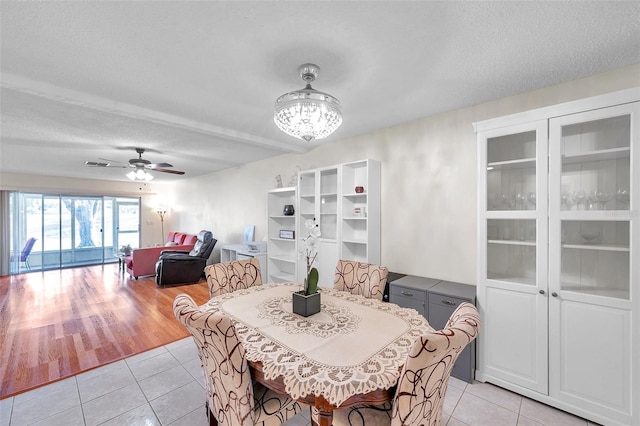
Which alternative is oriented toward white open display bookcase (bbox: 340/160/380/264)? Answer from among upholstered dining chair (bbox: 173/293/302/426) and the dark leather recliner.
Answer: the upholstered dining chair

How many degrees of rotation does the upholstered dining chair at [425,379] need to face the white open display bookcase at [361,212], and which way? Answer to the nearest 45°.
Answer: approximately 45° to its right

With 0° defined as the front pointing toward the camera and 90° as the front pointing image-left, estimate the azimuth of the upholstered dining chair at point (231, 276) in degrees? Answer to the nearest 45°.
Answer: approximately 315°

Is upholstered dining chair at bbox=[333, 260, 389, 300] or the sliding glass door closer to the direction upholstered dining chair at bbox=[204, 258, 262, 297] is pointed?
the upholstered dining chair

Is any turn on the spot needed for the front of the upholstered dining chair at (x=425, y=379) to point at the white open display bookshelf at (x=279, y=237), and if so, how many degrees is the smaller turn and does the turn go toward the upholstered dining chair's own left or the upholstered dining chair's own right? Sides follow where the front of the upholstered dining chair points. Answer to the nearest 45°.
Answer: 0° — it already faces it

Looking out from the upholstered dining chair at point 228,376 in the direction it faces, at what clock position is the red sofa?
The red sofa is roughly at 10 o'clock from the upholstered dining chair.

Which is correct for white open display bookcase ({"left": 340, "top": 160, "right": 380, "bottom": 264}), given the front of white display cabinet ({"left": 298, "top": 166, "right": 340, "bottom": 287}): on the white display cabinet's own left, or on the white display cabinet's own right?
on the white display cabinet's own left
